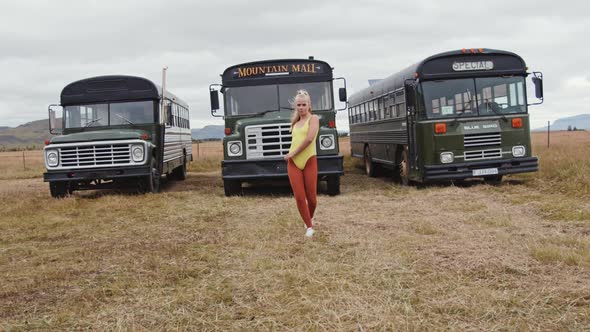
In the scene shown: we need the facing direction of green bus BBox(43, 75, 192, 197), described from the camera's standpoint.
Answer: facing the viewer and to the left of the viewer

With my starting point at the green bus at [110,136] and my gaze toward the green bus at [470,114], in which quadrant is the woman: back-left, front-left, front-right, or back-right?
front-right

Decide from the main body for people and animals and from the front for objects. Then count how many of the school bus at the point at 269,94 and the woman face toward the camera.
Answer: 2

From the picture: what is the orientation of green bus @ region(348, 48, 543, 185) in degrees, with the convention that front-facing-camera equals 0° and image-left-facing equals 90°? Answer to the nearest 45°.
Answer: approximately 315°

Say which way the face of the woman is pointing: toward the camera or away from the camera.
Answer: toward the camera

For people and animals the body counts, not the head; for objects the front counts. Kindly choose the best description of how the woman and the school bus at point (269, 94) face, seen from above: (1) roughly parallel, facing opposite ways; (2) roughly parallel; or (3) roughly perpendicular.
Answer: roughly parallel

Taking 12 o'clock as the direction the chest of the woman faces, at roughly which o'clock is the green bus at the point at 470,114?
The green bus is roughly at 7 o'clock from the woman.

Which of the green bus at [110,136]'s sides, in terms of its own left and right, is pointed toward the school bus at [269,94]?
left

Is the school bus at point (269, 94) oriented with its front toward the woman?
yes

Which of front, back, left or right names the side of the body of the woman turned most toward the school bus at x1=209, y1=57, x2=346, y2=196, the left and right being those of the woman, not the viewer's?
back

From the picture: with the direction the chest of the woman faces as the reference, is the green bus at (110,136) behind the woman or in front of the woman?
behind

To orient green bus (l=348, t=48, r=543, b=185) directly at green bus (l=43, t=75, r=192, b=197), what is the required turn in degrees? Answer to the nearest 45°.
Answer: approximately 135° to its right

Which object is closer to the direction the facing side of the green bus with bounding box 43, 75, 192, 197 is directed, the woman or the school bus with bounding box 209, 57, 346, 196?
the woman

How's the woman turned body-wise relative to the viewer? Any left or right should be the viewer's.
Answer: facing the viewer

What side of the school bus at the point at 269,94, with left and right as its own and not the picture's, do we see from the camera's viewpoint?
front
